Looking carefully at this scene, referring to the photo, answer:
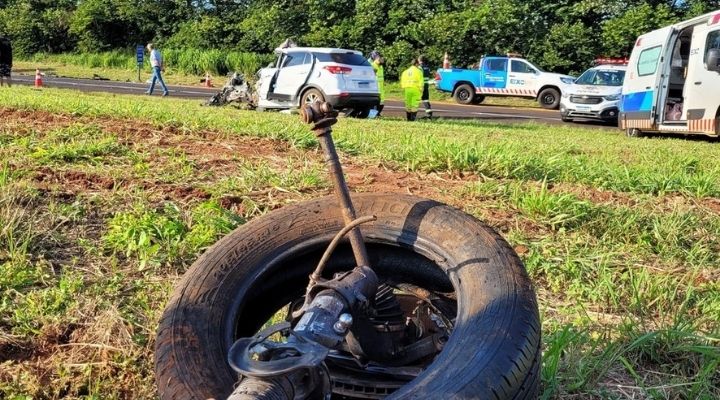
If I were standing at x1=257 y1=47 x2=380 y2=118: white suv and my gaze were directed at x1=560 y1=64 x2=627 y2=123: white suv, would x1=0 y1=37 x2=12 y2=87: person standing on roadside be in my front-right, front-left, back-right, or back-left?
back-left

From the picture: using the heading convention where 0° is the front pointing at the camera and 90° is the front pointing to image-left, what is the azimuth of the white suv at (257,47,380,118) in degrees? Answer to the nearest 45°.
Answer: approximately 135°

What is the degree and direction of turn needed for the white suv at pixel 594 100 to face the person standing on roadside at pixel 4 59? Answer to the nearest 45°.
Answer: approximately 45° to its right
